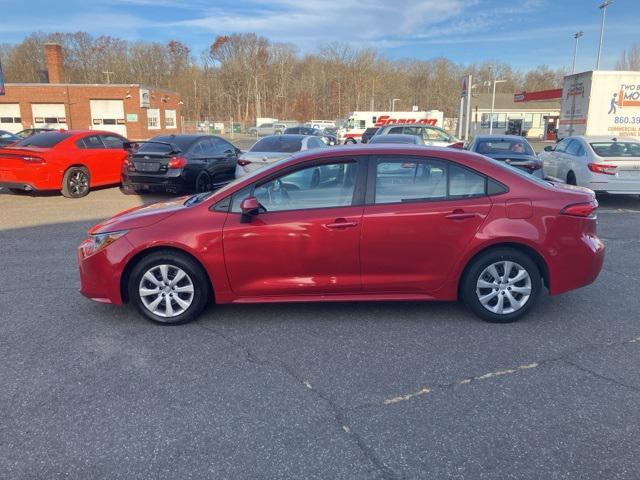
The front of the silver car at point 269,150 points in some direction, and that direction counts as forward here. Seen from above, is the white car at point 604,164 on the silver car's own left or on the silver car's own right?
on the silver car's own right

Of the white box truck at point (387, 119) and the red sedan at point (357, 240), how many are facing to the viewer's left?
2

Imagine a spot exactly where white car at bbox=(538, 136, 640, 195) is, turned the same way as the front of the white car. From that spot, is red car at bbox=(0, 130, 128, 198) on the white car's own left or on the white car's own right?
on the white car's own left

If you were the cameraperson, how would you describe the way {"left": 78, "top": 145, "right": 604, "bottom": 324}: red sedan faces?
facing to the left of the viewer

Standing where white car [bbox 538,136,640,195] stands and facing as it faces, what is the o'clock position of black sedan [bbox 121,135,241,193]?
The black sedan is roughly at 10 o'clock from the white car.

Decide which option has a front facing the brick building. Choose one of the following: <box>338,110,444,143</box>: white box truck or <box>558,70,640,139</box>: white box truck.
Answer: <box>338,110,444,143</box>: white box truck

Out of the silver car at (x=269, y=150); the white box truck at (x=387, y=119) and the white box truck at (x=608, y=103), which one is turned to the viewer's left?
the white box truck at (x=387, y=119)

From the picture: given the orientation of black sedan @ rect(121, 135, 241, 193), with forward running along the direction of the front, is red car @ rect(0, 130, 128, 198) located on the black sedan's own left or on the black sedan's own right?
on the black sedan's own left

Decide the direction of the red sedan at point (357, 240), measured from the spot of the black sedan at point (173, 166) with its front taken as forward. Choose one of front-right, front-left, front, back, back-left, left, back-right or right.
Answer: back-right

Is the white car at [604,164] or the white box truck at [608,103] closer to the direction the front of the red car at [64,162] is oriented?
the white box truck

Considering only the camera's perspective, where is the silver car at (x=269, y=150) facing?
facing away from the viewer and to the right of the viewer

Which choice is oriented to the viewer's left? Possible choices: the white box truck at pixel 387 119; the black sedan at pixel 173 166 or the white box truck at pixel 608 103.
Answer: the white box truck at pixel 387 119

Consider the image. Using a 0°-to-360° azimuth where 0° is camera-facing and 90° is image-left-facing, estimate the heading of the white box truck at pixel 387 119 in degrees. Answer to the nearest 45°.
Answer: approximately 90°

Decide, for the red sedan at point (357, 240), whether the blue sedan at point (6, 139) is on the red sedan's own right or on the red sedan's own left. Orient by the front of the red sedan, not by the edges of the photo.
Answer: on the red sedan's own right

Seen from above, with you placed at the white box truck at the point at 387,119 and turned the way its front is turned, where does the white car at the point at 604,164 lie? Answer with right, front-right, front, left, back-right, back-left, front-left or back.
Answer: left

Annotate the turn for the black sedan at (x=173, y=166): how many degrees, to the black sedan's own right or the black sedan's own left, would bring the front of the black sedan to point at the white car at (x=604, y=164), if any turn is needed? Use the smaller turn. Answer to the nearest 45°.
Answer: approximately 45° to the black sedan's own right

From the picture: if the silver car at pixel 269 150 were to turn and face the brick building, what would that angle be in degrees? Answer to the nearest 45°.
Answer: approximately 90° to its left
